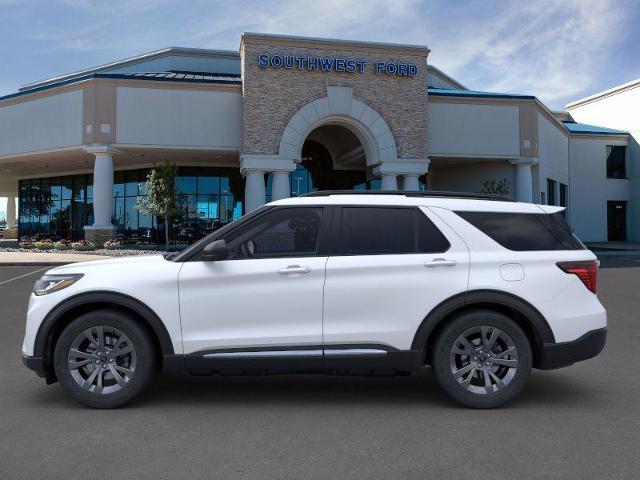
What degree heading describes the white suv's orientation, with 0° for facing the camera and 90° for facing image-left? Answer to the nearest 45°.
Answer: approximately 90°

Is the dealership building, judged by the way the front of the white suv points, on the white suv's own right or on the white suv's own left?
on the white suv's own right

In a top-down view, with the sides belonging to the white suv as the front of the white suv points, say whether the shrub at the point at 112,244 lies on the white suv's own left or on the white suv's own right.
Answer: on the white suv's own right

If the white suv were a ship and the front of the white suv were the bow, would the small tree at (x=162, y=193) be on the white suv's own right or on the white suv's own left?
on the white suv's own right

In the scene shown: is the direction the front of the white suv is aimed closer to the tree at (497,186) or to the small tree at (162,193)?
the small tree

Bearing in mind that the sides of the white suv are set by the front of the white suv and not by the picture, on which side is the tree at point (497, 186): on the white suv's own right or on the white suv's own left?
on the white suv's own right
